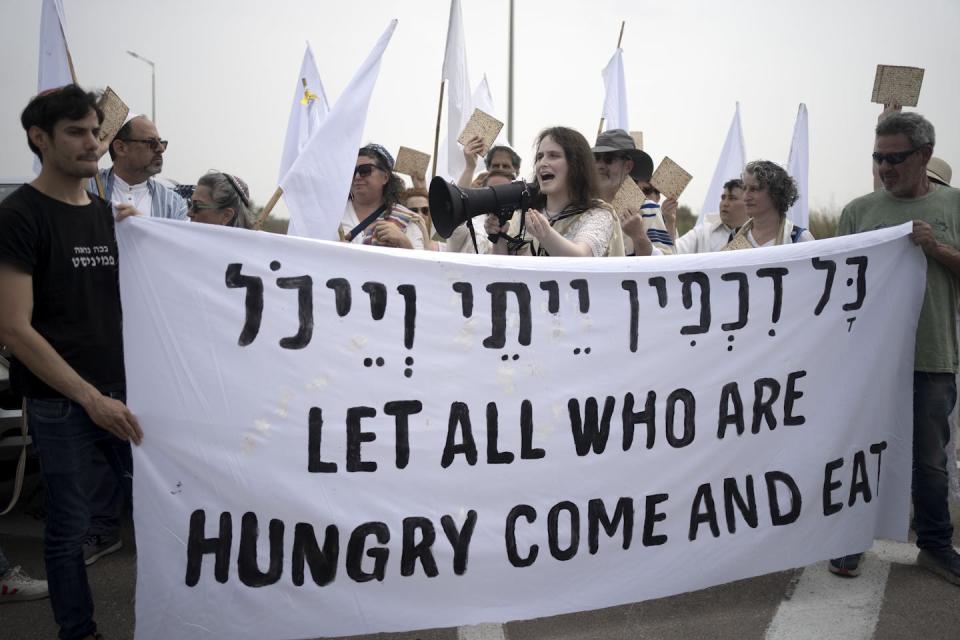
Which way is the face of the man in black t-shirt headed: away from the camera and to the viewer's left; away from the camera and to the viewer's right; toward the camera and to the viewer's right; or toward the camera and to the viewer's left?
toward the camera and to the viewer's right

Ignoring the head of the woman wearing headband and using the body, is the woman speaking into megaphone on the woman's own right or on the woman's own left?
on the woman's own left

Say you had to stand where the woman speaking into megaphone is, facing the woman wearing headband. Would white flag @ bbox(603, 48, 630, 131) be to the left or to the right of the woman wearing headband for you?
right

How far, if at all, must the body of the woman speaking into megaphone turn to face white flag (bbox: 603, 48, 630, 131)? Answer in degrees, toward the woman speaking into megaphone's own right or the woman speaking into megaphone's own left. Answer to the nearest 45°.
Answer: approximately 135° to the woman speaking into megaphone's own right

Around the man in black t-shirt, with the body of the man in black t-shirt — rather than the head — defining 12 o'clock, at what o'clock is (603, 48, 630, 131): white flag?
The white flag is roughly at 9 o'clock from the man in black t-shirt.

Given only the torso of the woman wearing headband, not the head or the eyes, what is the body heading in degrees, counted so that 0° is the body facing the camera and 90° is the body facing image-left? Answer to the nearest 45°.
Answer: approximately 45°

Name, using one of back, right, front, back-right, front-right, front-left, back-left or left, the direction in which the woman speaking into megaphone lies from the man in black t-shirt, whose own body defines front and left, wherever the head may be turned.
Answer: front-left

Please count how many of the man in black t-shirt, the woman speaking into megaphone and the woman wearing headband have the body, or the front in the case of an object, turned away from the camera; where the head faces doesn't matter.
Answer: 0

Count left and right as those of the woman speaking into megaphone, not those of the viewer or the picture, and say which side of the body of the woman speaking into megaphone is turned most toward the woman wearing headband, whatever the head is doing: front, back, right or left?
right

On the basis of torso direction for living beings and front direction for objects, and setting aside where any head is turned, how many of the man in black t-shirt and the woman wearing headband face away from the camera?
0

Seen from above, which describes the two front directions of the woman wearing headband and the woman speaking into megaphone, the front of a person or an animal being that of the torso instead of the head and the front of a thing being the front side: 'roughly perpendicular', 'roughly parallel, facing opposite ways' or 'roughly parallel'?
roughly parallel

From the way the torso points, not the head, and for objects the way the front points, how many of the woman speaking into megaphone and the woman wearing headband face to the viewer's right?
0

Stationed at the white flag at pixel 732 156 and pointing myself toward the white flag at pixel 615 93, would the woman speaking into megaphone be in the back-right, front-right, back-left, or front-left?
front-left

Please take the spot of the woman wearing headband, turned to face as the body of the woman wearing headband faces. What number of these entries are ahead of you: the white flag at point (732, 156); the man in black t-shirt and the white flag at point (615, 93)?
1

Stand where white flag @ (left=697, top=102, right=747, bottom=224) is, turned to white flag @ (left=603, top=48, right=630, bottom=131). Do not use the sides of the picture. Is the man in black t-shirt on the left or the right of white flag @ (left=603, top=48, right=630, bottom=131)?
left
